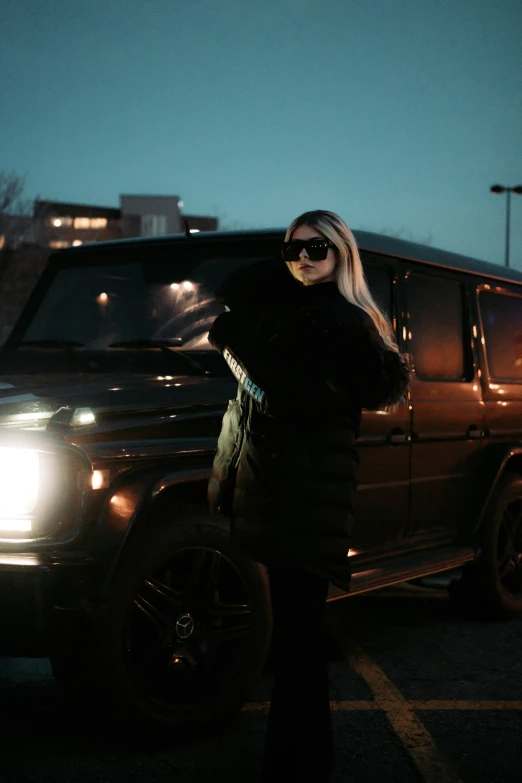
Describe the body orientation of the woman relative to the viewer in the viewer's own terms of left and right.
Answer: facing the viewer and to the left of the viewer

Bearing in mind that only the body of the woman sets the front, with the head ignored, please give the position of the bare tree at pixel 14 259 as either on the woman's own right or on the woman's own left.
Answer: on the woman's own right
